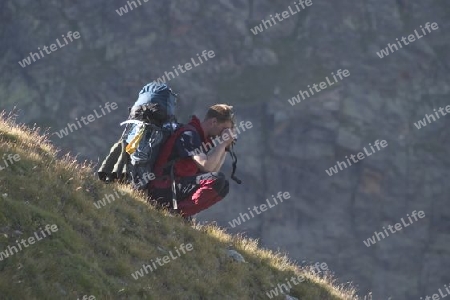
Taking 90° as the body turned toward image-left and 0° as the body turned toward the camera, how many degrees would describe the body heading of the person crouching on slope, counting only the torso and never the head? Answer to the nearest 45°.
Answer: approximately 270°
